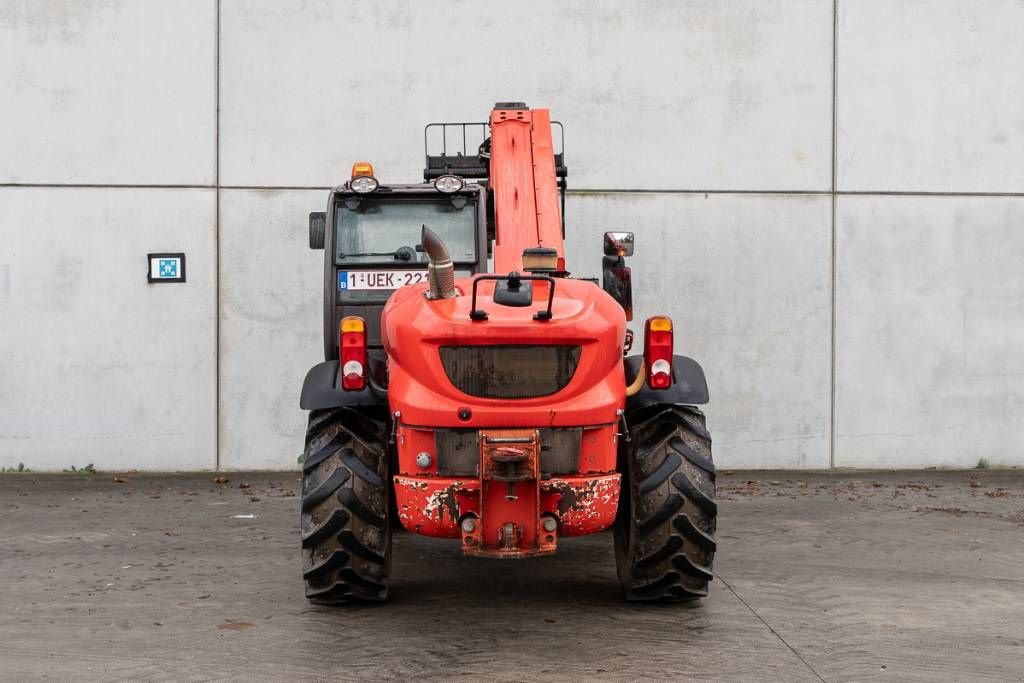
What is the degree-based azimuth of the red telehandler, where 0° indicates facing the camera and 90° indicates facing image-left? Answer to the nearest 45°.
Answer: approximately 180°
